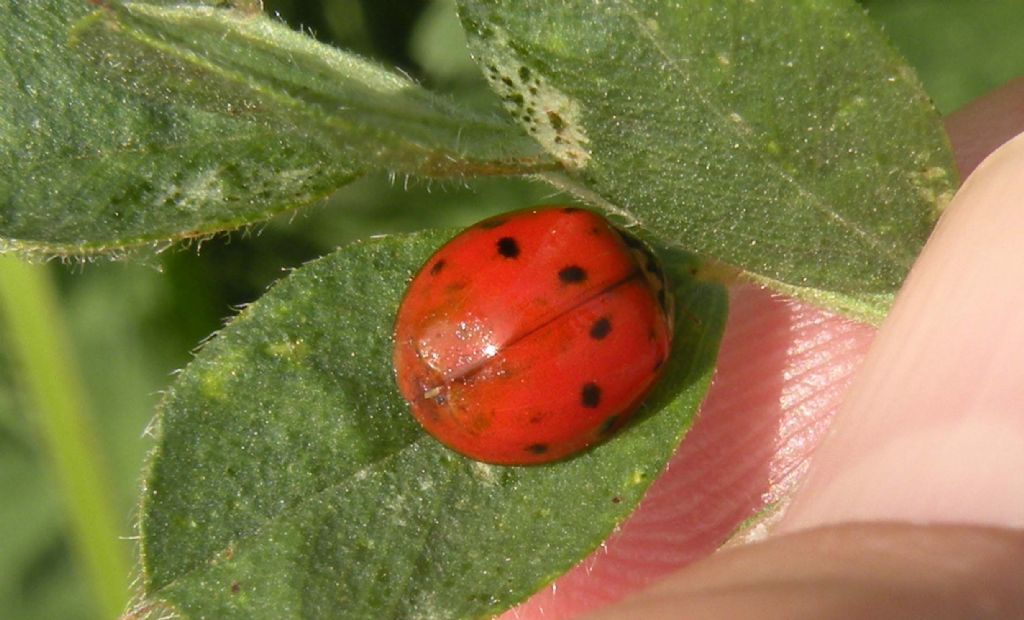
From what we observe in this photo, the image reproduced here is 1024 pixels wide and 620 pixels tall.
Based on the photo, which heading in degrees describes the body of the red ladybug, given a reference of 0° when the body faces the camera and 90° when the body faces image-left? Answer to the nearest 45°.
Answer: approximately 225°

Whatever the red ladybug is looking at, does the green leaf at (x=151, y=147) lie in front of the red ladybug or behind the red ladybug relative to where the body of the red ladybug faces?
behind
